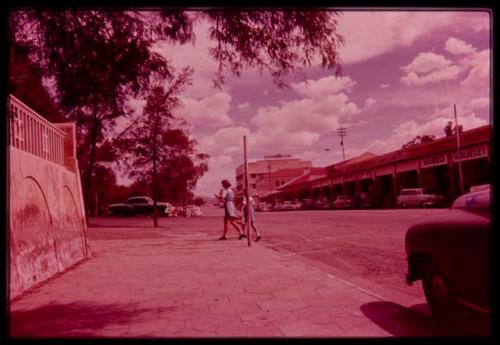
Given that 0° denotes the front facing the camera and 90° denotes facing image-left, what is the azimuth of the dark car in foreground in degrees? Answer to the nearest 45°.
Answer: approximately 135°

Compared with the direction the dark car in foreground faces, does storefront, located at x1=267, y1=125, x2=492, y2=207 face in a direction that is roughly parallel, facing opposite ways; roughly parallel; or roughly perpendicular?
roughly perpendicular

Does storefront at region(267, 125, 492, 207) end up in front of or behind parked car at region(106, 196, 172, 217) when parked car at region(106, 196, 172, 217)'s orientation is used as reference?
behind

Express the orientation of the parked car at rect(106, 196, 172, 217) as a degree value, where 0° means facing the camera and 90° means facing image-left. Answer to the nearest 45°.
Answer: approximately 90°

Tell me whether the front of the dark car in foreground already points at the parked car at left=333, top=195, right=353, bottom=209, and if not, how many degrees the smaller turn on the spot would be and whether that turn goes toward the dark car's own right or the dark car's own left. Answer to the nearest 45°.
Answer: approximately 45° to the dark car's own right

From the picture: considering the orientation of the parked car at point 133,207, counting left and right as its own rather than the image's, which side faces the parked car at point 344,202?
back

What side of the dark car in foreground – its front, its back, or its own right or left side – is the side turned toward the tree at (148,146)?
front

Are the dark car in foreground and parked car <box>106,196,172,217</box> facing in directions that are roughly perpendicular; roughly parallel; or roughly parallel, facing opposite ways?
roughly perpendicular

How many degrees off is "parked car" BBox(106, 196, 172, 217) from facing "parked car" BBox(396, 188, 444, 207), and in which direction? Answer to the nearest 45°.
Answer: approximately 180°

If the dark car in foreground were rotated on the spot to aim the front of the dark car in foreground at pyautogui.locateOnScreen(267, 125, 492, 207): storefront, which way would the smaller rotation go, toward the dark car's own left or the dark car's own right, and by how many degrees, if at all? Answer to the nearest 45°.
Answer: approximately 45° to the dark car's own right
